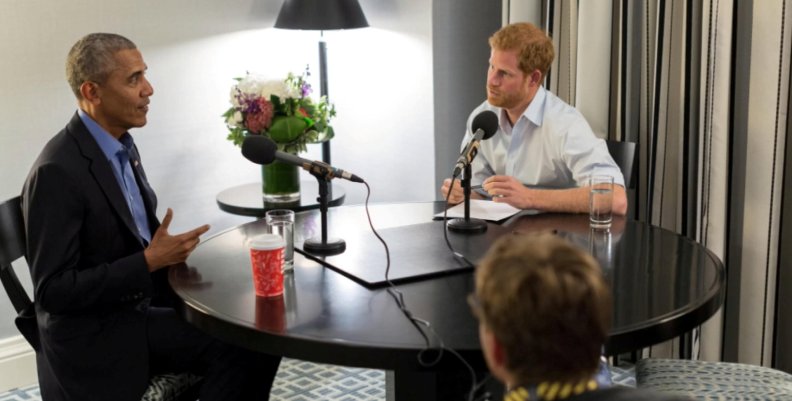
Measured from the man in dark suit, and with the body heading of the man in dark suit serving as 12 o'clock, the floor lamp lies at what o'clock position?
The floor lamp is roughly at 10 o'clock from the man in dark suit.

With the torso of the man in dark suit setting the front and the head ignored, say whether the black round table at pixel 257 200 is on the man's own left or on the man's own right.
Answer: on the man's own left

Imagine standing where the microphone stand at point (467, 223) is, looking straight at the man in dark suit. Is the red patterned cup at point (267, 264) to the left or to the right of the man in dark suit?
left

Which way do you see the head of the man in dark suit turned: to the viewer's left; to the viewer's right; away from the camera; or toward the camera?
to the viewer's right

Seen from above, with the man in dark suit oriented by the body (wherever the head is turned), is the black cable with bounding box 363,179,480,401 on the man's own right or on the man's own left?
on the man's own right

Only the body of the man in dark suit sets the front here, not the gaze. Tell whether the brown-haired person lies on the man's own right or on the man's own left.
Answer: on the man's own right

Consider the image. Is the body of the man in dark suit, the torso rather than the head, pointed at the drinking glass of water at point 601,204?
yes

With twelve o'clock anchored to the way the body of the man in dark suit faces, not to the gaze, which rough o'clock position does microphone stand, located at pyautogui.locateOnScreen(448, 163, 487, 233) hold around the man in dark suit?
The microphone stand is roughly at 12 o'clock from the man in dark suit.

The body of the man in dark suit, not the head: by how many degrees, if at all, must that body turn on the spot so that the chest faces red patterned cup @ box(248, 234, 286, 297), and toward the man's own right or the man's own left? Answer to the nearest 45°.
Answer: approximately 45° to the man's own right

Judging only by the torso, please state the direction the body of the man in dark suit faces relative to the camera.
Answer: to the viewer's right
